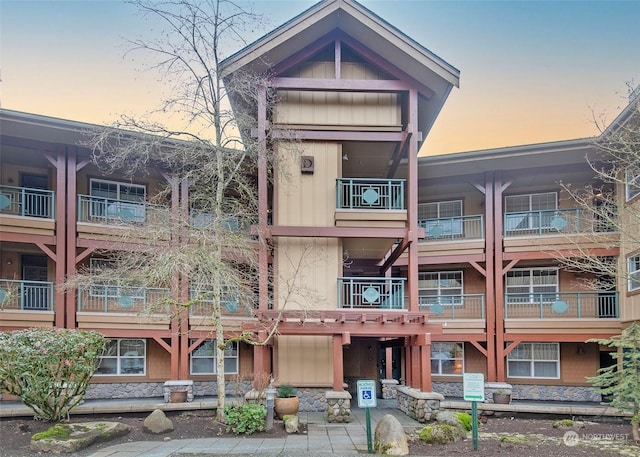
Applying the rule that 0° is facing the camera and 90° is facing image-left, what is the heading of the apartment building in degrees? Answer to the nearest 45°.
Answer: approximately 0°

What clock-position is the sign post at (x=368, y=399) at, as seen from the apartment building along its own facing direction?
The sign post is roughly at 12 o'clock from the apartment building.

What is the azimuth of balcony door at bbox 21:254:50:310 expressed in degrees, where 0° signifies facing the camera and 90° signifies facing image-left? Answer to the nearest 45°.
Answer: approximately 0°

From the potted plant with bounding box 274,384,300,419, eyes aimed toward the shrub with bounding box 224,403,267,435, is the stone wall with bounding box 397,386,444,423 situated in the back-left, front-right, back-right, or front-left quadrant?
back-left
